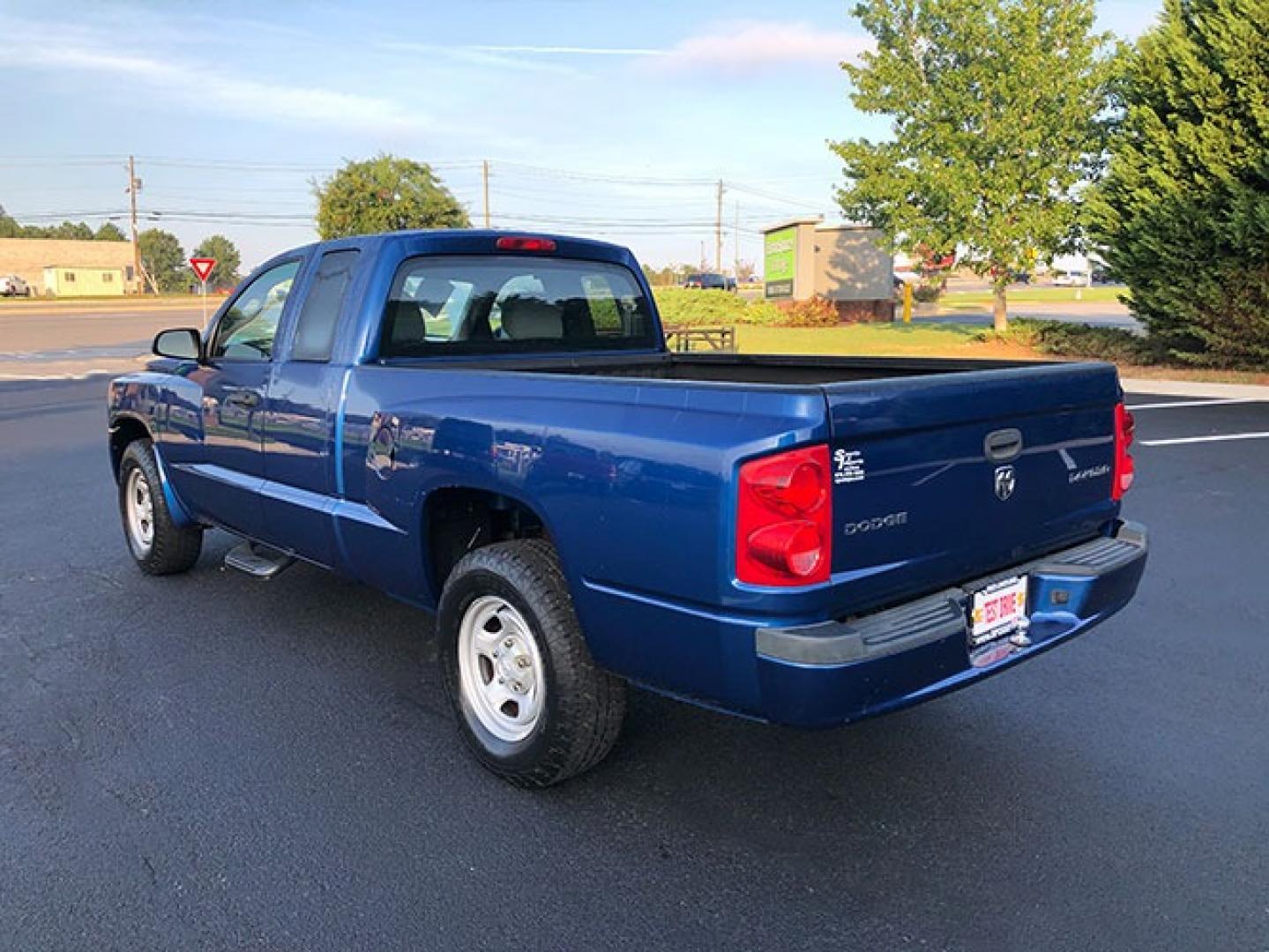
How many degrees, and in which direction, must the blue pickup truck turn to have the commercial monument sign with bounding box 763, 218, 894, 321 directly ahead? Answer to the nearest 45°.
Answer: approximately 45° to its right

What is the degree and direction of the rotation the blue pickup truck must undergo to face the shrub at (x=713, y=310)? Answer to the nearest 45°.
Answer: approximately 45° to its right

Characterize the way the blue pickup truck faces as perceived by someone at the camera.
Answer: facing away from the viewer and to the left of the viewer

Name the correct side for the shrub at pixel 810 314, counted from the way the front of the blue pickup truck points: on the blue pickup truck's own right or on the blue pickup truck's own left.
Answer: on the blue pickup truck's own right

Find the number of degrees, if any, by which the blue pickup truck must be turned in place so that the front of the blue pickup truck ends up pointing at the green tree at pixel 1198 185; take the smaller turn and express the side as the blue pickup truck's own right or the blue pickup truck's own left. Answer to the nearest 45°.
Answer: approximately 90° to the blue pickup truck's own right

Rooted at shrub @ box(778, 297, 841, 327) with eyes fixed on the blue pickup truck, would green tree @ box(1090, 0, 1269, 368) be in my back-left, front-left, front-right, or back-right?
front-left
